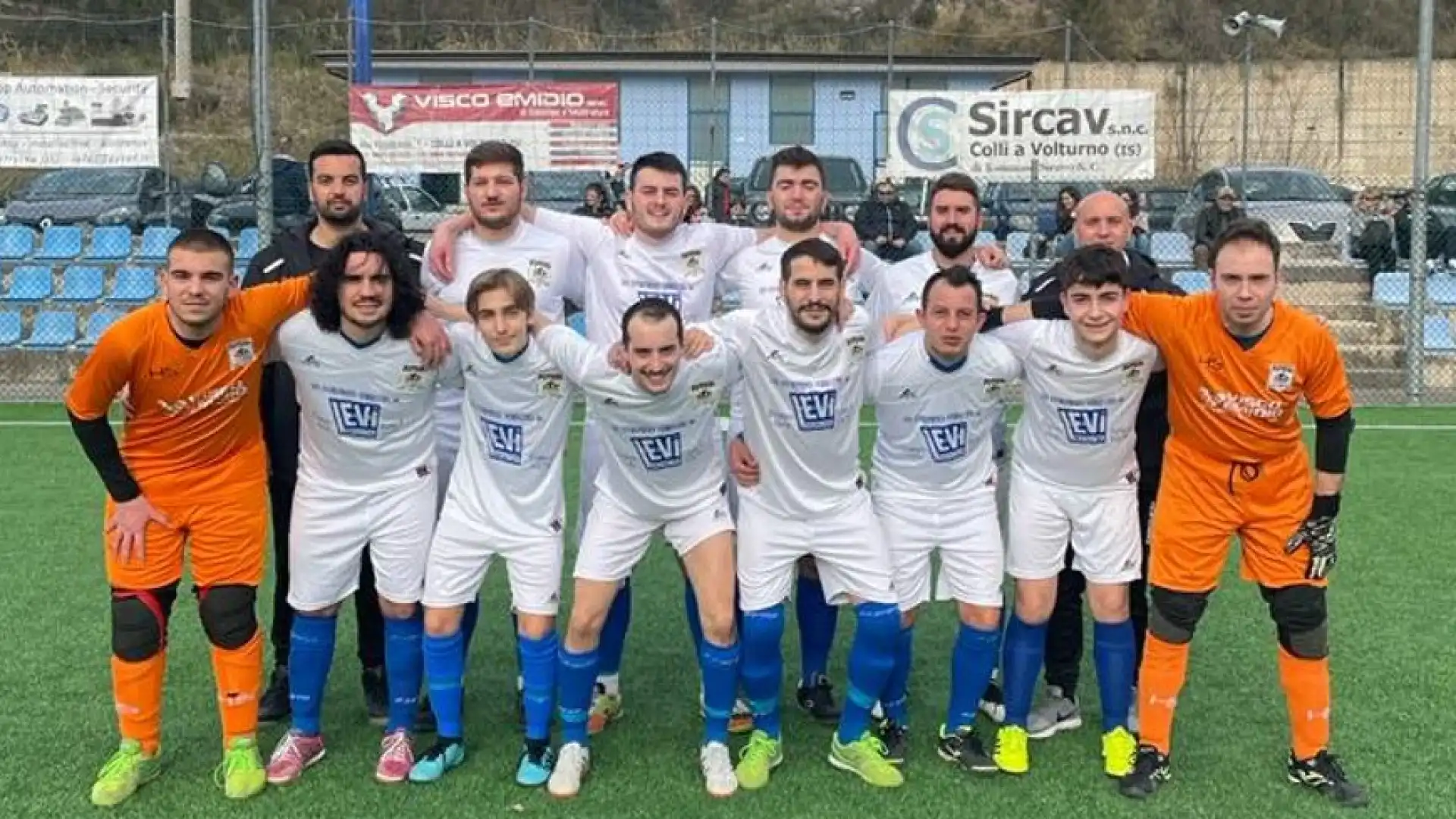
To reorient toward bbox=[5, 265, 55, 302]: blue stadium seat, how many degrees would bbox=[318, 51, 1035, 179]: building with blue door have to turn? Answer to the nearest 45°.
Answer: approximately 45° to its right

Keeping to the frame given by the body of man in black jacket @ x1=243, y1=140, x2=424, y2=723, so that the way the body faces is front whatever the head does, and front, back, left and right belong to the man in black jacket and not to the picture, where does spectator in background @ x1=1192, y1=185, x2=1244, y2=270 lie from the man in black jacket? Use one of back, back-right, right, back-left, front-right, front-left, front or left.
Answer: back-left

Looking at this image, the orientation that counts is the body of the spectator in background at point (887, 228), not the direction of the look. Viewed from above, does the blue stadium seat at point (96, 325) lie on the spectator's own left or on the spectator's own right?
on the spectator's own right
